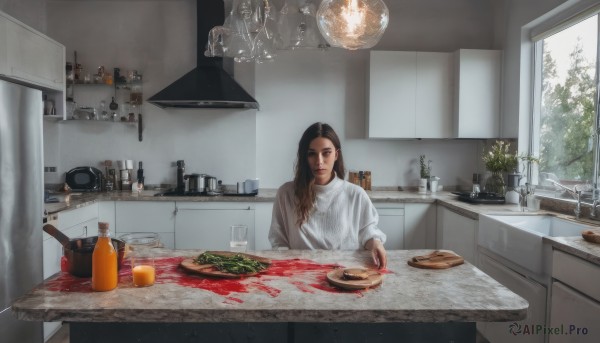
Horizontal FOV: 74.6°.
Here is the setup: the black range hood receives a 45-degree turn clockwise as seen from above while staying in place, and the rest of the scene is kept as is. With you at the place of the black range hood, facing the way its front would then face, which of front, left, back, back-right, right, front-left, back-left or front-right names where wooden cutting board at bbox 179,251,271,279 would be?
front-left

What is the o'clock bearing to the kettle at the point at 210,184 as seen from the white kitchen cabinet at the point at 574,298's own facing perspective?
The kettle is roughly at 2 o'clock from the white kitchen cabinet.

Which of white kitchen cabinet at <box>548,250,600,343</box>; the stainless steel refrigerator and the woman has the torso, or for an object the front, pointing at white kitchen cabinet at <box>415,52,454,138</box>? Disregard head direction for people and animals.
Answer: the stainless steel refrigerator

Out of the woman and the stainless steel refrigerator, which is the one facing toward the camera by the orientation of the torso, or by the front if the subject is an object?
the woman

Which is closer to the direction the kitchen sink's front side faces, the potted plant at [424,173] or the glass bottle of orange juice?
the glass bottle of orange juice

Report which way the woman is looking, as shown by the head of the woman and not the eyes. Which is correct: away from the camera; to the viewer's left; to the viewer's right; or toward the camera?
toward the camera

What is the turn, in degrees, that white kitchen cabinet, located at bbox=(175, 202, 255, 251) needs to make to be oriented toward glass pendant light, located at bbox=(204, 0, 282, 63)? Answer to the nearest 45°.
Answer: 0° — it already faces it

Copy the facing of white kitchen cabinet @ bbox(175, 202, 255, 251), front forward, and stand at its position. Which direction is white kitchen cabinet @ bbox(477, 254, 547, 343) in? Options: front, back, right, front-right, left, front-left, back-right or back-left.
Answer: front-left

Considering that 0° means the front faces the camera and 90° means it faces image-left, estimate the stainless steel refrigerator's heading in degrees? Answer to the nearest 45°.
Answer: approximately 270°

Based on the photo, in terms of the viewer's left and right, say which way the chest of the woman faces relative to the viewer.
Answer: facing the viewer

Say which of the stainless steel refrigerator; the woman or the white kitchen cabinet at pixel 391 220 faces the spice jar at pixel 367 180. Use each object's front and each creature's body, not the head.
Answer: the stainless steel refrigerator

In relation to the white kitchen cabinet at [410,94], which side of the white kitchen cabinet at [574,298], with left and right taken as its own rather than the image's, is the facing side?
right

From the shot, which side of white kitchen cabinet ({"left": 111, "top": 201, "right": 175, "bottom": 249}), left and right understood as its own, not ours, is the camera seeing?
front

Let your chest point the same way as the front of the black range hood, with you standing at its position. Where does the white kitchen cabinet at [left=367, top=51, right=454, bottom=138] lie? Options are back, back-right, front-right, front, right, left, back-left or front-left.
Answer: left

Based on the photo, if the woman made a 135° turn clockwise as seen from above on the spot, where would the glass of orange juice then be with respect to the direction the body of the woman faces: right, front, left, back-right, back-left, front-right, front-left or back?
left

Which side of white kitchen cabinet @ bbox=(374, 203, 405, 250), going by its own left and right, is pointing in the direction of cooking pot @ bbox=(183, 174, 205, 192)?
right

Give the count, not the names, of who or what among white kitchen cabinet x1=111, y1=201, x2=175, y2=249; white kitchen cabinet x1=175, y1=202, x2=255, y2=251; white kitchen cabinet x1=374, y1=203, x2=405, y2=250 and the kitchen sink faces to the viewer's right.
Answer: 0
